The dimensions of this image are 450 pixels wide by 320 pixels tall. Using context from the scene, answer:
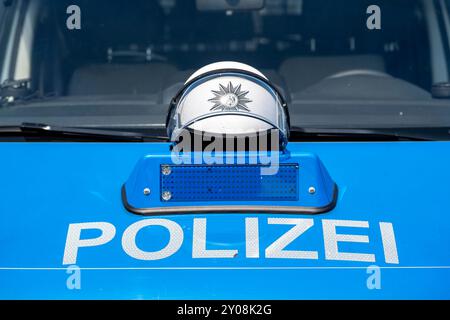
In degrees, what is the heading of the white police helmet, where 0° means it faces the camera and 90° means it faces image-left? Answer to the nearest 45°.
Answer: approximately 0°
